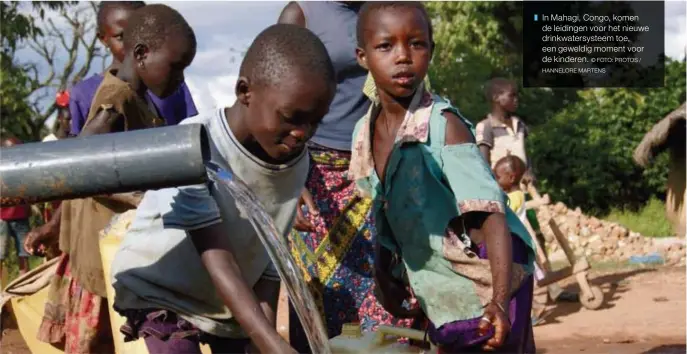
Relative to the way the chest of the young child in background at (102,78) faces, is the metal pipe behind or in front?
in front

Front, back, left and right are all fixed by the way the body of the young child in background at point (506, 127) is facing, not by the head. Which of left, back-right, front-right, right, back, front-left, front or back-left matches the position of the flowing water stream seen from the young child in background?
front-right

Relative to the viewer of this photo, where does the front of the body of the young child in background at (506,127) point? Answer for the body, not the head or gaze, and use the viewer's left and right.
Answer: facing the viewer and to the right of the viewer

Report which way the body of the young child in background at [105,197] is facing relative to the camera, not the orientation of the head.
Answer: to the viewer's right

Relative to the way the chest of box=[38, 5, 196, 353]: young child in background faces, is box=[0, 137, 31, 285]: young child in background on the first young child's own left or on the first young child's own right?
on the first young child's own left

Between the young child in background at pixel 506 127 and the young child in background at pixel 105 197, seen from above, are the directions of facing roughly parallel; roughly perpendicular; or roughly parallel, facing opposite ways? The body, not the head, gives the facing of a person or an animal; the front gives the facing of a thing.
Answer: roughly perpendicular
